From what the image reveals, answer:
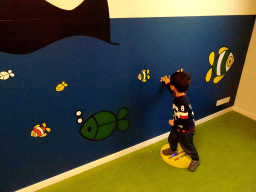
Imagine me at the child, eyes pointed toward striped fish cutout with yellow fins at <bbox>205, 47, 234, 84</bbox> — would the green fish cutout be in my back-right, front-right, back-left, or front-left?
back-left

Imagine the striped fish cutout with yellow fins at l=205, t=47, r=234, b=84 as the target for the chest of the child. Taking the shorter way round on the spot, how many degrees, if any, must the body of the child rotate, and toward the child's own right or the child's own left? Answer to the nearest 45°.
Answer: approximately 90° to the child's own right

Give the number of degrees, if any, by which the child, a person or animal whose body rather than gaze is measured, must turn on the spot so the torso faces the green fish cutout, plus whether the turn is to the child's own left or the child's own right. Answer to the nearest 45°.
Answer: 0° — they already face it

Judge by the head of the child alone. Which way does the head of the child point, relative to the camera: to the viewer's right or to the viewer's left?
to the viewer's left
